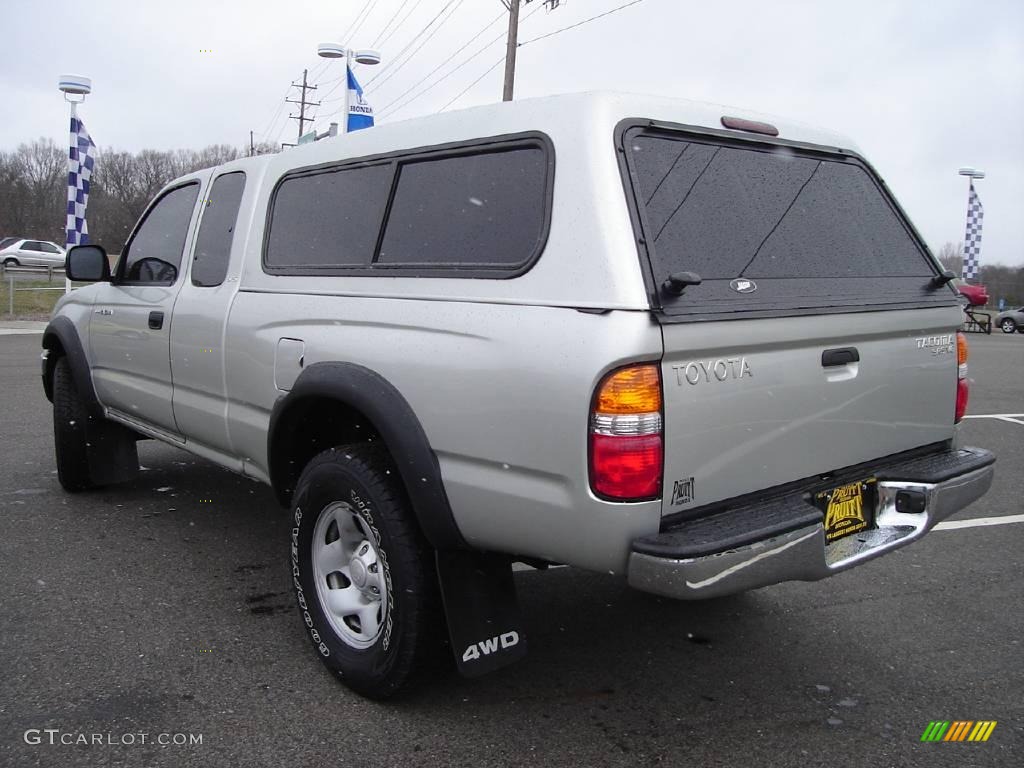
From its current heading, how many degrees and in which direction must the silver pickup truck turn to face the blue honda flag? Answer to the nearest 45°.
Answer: approximately 45° to its right

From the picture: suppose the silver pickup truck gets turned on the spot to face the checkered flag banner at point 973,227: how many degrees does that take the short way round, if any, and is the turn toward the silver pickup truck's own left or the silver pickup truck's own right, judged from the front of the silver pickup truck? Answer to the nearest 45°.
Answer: approximately 90° to the silver pickup truck's own right

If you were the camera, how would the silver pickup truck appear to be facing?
facing away from the viewer and to the left of the viewer

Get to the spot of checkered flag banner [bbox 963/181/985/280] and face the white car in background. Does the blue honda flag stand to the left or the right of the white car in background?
left

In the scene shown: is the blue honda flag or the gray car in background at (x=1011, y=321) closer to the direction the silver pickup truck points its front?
the blue honda flag

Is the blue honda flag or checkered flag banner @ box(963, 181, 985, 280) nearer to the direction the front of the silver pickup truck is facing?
the blue honda flag

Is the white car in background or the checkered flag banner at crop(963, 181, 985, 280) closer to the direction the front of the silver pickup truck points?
the white car in background

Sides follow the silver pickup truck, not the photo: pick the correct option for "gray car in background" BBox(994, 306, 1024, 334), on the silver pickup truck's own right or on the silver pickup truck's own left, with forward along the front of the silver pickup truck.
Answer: on the silver pickup truck's own right
